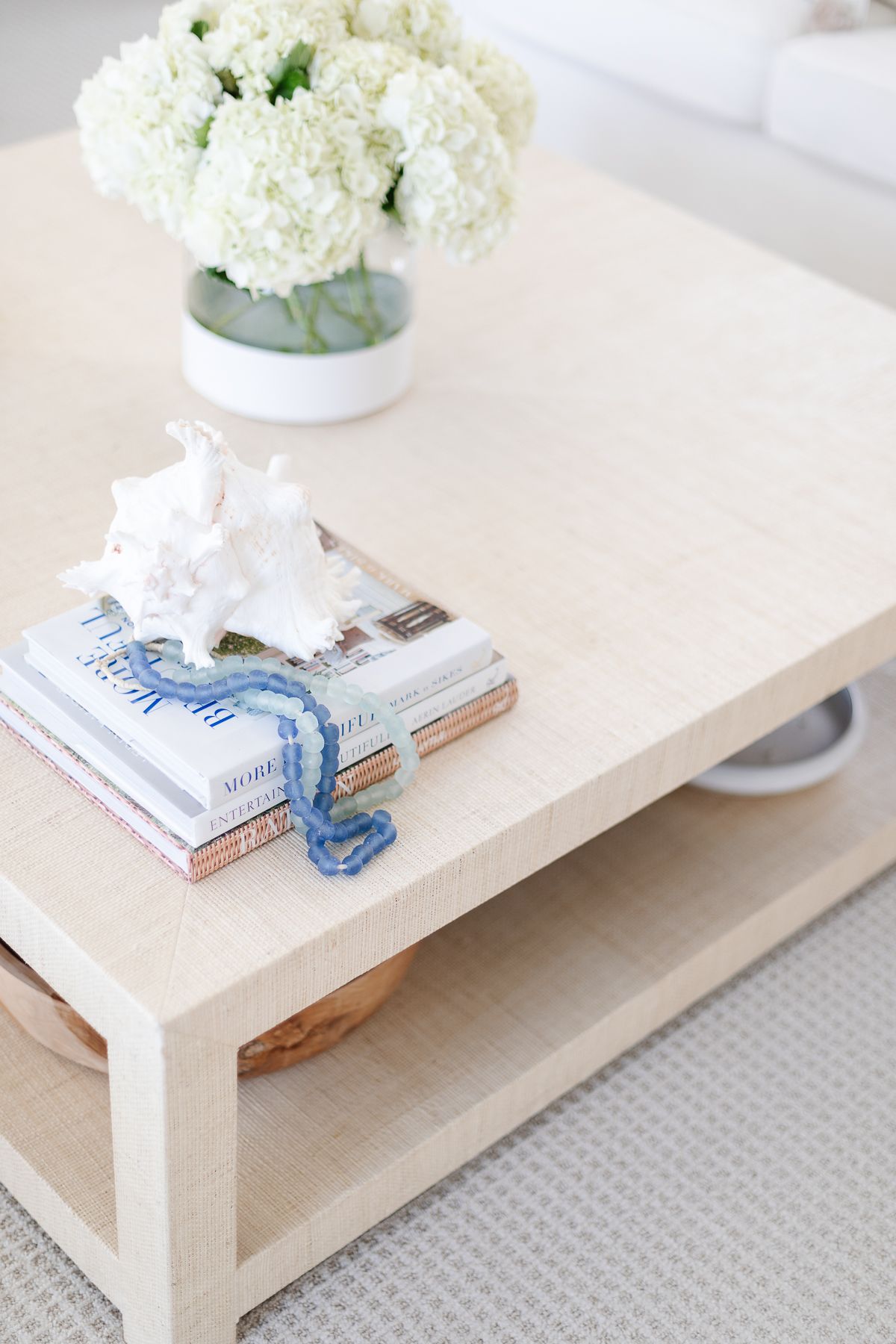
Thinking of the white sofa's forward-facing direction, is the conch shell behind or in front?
in front

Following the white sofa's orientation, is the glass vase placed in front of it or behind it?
in front

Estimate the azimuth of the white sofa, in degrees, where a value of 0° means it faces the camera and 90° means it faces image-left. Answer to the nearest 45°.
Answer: approximately 45°

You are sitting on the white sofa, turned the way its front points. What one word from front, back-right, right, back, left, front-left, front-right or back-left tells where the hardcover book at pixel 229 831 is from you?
front-left

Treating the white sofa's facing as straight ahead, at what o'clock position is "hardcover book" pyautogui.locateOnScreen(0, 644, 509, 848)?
The hardcover book is roughly at 11 o'clock from the white sofa.

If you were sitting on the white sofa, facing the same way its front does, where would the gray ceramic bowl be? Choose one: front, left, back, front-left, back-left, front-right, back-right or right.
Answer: front-left

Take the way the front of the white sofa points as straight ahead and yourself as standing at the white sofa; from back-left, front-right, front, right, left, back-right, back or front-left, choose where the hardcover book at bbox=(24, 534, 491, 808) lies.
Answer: front-left
